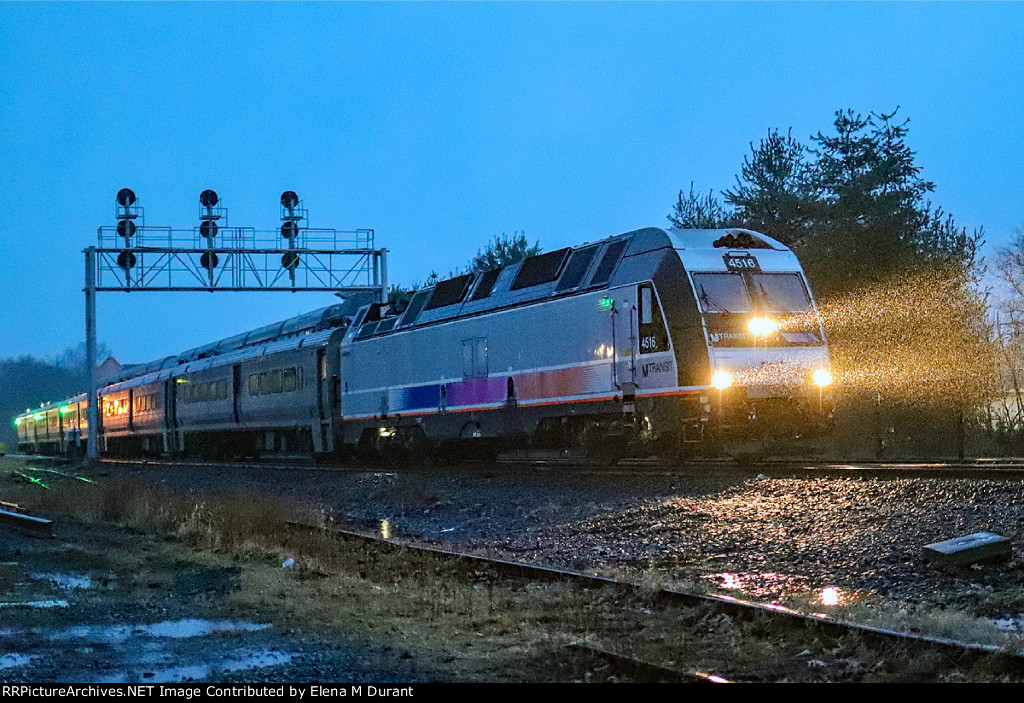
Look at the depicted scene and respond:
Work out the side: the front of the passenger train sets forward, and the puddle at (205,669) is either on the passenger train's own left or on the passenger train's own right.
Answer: on the passenger train's own right

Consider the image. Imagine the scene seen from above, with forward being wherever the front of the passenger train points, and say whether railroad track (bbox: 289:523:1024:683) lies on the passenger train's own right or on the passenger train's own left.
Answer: on the passenger train's own right

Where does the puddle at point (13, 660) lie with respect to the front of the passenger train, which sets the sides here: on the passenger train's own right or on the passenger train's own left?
on the passenger train's own right

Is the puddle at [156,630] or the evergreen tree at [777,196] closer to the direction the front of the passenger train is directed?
the puddle

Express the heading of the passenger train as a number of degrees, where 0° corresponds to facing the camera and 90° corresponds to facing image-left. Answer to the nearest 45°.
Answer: approximately 315°

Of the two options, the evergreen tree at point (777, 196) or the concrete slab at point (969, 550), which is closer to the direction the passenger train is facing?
the concrete slab

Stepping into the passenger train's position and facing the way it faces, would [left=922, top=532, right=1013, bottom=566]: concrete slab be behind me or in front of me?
in front

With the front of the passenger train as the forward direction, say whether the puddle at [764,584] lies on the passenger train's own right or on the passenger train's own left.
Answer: on the passenger train's own right
